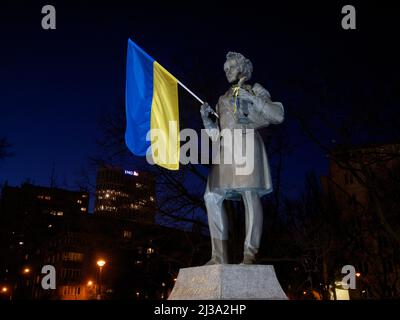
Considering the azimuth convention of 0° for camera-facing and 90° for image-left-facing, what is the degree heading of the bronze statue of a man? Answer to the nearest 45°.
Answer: approximately 45°

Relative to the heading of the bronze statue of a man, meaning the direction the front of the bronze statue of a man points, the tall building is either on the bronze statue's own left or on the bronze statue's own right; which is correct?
on the bronze statue's own right

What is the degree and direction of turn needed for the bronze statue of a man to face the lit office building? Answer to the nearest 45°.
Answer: approximately 135° to its right
